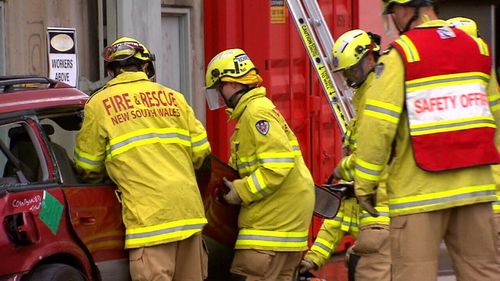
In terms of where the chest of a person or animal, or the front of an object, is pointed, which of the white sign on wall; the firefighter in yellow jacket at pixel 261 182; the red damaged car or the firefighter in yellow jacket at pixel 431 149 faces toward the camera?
the white sign on wall

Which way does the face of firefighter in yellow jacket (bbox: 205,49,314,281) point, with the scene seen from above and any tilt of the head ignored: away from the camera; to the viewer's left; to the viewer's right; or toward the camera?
to the viewer's left

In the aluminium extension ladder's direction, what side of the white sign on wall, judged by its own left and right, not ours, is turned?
left

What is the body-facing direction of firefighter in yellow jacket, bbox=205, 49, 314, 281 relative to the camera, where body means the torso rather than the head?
to the viewer's left

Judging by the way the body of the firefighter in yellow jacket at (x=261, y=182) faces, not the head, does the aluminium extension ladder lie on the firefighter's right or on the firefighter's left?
on the firefighter's right

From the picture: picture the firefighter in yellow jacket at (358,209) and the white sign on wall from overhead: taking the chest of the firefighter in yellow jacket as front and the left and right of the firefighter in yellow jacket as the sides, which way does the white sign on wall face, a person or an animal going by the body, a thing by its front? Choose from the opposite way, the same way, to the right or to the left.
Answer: to the left

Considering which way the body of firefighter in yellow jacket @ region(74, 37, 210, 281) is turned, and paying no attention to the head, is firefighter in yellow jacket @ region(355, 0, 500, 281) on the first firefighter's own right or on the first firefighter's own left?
on the first firefighter's own right

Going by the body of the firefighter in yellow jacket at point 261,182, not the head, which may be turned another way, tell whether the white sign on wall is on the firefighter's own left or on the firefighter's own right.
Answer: on the firefighter's own right

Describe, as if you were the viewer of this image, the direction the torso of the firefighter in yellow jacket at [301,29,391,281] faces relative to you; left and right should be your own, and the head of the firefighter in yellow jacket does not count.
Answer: facing to the left of the viewer

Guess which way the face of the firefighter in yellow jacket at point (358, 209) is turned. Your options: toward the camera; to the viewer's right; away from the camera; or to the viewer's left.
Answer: to the viewer's left

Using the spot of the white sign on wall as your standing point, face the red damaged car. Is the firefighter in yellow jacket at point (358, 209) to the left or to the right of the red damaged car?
left

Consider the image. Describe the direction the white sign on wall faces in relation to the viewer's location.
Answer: facing the viewer
